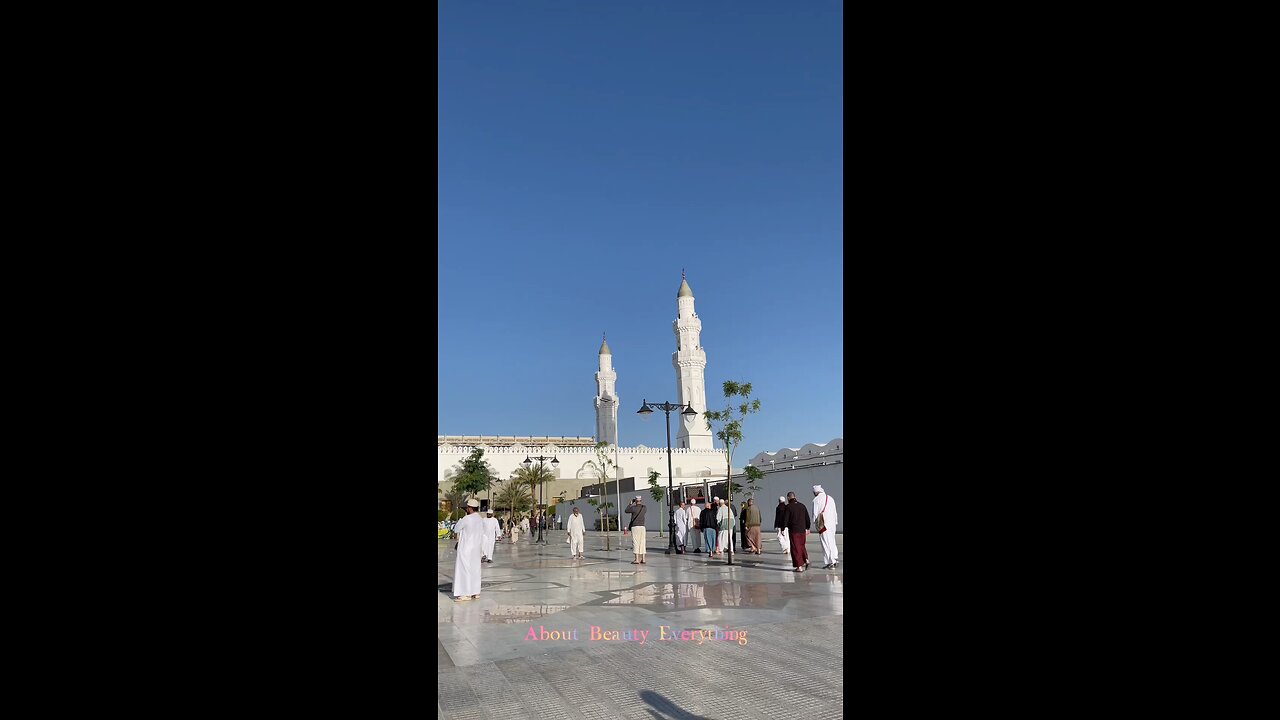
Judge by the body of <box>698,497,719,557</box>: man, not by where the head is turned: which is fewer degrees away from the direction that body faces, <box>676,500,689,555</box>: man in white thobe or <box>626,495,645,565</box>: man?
the man in white thobe

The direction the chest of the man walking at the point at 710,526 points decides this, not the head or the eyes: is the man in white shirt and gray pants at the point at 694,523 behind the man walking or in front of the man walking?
in front

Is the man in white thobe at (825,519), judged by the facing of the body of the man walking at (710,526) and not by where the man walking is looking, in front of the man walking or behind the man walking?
behind

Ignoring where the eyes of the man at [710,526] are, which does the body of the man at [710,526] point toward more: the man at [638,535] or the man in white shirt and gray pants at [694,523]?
the man in white shirt and gray pants

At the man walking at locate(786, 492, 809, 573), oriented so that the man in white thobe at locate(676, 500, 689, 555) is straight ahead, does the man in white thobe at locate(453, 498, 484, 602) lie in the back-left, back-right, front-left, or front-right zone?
back-left

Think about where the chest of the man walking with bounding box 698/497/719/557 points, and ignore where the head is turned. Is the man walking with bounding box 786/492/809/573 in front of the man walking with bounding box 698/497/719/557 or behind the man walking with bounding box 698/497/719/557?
behind

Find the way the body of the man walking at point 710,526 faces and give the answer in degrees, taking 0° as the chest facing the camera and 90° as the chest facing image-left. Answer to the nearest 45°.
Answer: approximately 180°
